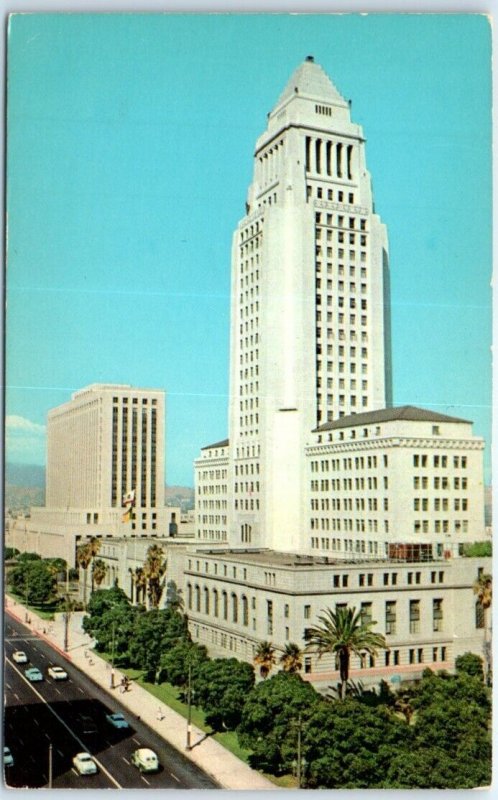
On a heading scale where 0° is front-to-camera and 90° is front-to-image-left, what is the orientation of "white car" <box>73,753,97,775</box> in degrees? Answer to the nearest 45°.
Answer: approximately 315°

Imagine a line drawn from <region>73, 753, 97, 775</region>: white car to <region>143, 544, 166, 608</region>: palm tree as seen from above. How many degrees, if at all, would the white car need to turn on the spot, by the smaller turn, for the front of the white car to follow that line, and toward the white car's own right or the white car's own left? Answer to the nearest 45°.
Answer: approximately 135° to the white car's own left

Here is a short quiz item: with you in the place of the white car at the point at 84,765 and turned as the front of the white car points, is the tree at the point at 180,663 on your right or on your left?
on your left
